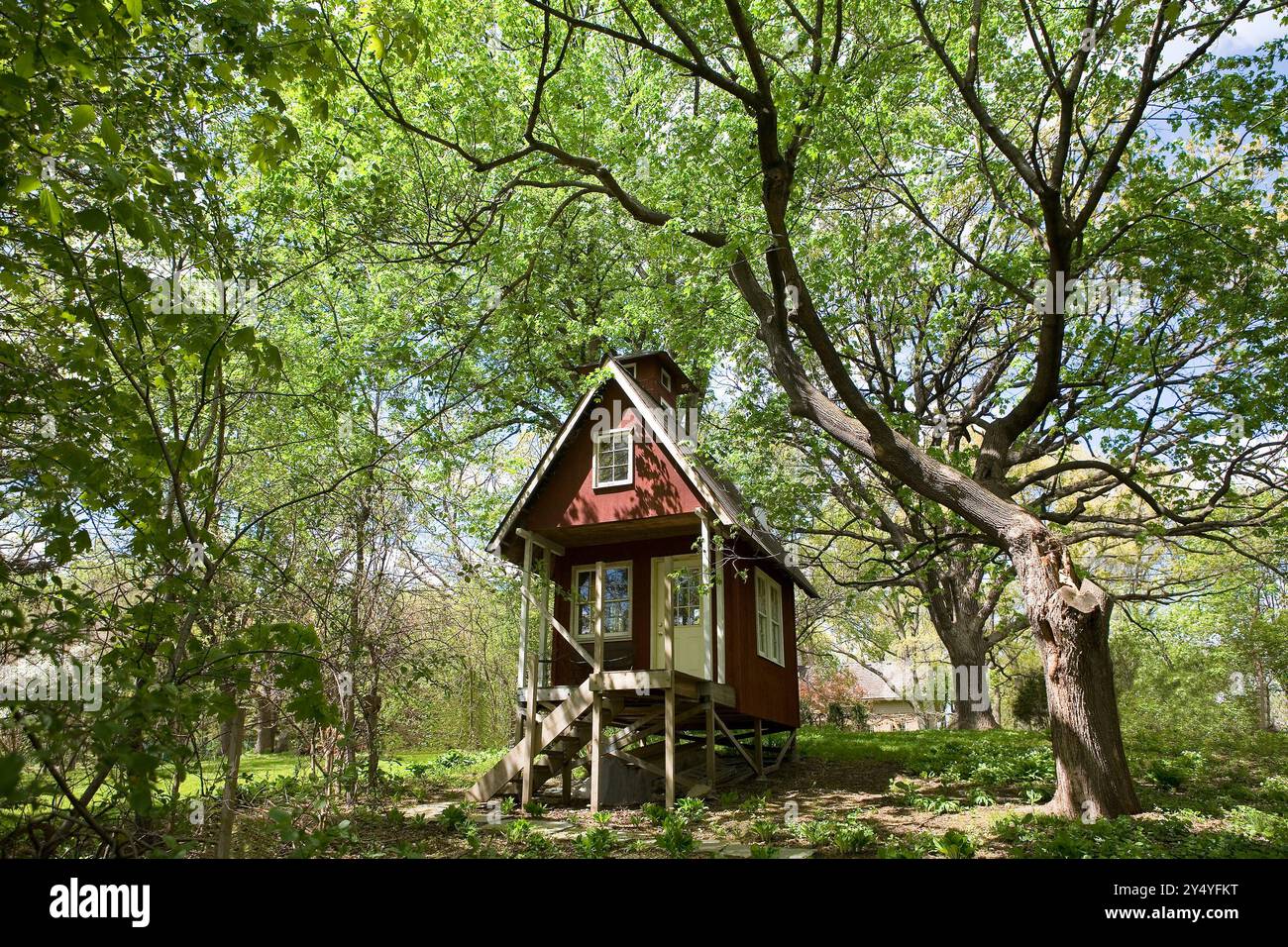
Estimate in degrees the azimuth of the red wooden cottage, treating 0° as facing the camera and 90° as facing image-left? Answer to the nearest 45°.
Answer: approximately 45°

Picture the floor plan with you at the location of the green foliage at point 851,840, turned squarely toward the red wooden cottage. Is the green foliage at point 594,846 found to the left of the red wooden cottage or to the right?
left

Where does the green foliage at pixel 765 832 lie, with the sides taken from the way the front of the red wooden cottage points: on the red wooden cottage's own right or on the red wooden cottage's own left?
on the red wooden cottage's own left

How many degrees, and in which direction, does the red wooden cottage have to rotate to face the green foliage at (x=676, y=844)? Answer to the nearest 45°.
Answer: approximately 45° to its left

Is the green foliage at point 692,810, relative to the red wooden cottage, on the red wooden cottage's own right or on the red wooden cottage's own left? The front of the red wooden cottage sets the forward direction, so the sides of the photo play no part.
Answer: on the red wooden cottage's own left

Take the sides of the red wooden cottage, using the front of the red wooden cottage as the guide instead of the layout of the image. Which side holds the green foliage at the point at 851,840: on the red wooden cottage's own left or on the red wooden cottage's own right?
on the red wooden cottage's own left

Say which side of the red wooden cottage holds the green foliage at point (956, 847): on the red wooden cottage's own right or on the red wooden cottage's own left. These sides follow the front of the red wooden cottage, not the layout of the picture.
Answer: on the red wooden cottage's own left
